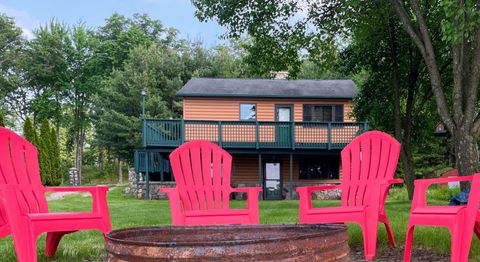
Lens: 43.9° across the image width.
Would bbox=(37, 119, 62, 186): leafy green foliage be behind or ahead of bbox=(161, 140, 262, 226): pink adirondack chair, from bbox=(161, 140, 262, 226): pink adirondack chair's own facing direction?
behind

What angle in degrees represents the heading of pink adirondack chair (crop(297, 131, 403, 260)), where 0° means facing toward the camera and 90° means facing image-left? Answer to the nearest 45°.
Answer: approximately 45°

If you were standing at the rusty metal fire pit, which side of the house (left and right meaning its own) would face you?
front

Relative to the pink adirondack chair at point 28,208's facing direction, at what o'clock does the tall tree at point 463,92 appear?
The tall tree is roughly at 10 o'clock from the pink adirondack chair.

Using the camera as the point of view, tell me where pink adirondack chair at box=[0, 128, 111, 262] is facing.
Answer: facing the viewer and to the right of the viewer

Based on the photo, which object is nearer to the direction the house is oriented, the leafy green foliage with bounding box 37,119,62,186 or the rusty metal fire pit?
the rusty metal fire pit

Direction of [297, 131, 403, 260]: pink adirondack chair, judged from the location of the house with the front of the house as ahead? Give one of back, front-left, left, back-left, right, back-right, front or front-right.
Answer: front

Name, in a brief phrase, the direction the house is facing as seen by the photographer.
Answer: facing the viewer

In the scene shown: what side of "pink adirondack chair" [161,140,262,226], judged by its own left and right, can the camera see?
front
